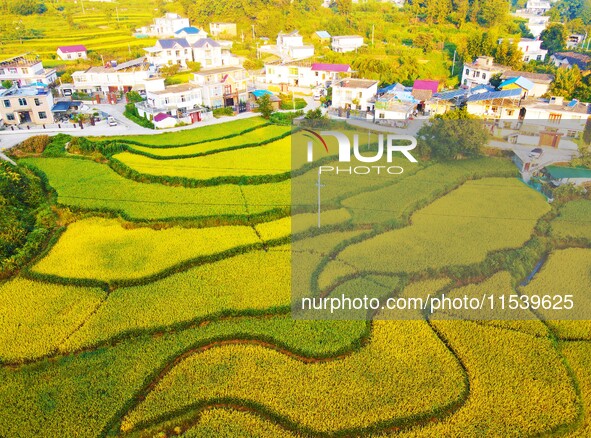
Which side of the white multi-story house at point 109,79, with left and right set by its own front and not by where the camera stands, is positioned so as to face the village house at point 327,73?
left

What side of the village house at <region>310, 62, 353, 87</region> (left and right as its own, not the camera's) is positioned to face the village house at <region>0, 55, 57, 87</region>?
right

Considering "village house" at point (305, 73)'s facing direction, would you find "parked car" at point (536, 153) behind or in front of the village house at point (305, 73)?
in front

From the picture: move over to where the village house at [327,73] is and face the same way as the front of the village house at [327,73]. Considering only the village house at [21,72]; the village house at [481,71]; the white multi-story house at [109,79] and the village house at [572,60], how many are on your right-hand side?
2

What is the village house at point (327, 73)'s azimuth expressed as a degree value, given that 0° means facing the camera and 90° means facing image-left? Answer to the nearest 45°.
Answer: approximately 0°

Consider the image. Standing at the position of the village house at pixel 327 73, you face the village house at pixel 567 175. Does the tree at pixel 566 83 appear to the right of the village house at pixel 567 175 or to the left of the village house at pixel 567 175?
left

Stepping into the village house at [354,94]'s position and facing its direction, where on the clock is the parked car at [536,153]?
The parked car is roughly at 11 o'clock from the village house.

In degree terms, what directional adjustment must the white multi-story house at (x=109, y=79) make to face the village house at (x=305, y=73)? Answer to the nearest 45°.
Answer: approximately 90° to its left

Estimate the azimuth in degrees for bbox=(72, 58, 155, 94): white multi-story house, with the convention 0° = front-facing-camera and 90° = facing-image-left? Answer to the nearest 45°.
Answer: approximately 0°

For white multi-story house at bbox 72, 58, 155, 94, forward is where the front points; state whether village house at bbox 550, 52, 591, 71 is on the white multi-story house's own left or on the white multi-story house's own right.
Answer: on the white multi-story house's own left

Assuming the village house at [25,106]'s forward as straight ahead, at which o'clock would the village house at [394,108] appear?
the village house at [394,108] is roughly at 10 o'clock from the village house at [25,106].

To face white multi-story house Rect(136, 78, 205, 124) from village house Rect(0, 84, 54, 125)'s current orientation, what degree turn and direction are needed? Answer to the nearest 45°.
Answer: approximately 90° to its left

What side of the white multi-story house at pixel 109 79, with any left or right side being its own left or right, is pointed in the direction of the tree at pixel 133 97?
front
